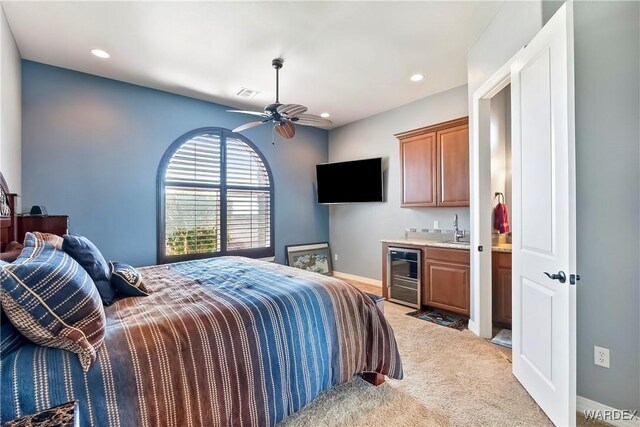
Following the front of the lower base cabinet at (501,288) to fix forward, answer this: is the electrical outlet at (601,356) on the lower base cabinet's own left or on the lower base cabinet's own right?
on the lower base cabinet's own left

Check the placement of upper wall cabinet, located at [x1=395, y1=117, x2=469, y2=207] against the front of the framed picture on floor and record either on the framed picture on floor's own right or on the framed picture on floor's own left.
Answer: on the framed picture on floor's own left

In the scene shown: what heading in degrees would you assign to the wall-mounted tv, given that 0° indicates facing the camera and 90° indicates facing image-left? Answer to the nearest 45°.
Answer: approximately 45°

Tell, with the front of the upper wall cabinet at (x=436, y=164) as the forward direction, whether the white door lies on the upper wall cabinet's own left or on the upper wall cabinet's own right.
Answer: on the upper wall cabinet's own left

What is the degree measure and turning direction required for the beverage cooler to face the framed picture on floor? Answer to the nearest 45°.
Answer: approximately 90° to its right

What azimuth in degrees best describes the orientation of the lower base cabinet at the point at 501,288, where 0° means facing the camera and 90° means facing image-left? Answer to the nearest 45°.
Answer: approximately 45°

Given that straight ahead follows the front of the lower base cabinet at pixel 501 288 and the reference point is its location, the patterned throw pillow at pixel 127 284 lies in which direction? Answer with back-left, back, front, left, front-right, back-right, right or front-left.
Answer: front

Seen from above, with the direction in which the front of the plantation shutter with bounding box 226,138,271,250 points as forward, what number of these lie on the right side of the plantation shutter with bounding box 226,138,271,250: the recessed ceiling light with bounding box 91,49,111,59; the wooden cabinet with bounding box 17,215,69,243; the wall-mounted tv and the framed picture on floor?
2

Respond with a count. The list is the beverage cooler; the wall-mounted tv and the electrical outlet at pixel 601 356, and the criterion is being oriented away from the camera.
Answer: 0

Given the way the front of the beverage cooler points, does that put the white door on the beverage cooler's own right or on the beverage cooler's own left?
on the beverage cooler's own left

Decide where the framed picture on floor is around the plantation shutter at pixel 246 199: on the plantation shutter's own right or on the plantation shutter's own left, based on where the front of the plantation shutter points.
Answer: on the plantation shutter's own left
